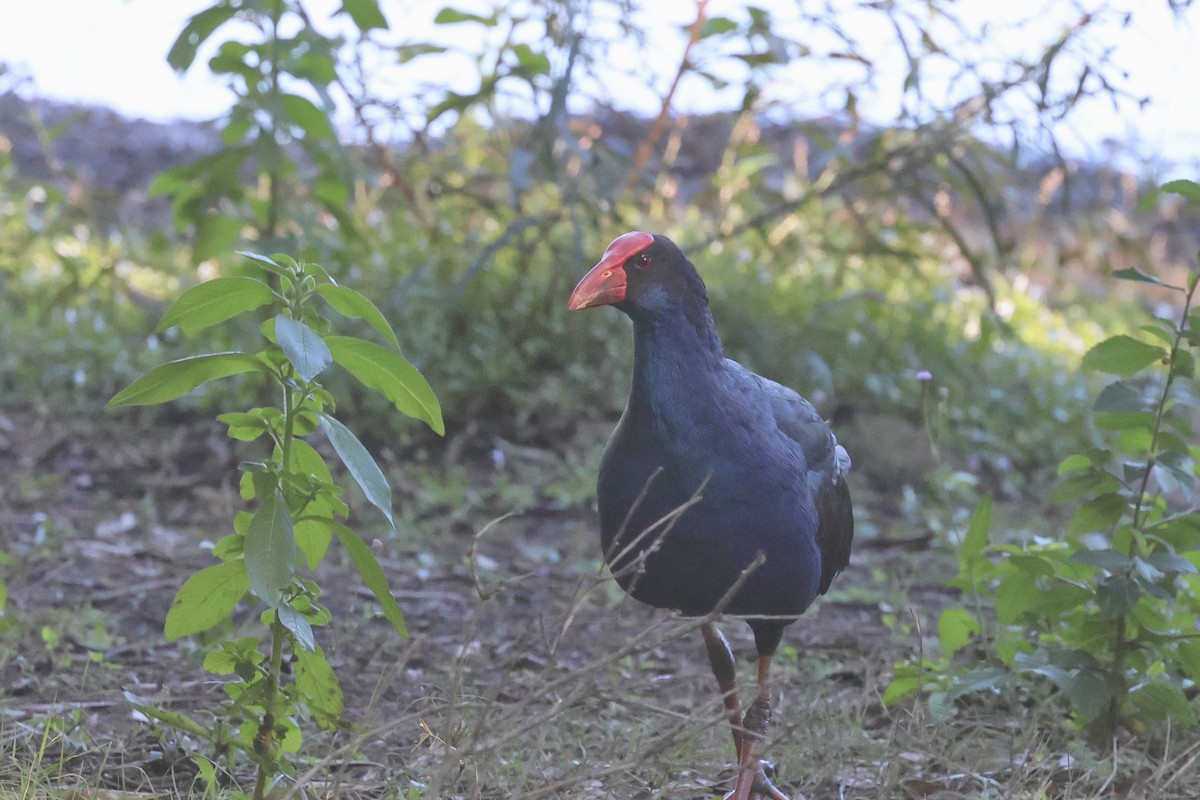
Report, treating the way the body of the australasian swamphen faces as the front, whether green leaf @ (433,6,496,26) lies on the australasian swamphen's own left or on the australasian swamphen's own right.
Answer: on the australasian swamphen's own right

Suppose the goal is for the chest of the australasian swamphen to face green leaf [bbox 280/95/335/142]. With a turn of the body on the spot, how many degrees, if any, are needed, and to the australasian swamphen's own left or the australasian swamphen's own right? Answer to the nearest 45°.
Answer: approximately 90° to the australasian swamphen's own right

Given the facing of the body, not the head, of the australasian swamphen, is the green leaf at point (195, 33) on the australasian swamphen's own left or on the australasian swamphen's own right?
on the australasian swamphen's own right

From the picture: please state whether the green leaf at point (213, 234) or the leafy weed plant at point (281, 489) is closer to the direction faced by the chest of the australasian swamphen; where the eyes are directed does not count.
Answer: the leafy weed plant

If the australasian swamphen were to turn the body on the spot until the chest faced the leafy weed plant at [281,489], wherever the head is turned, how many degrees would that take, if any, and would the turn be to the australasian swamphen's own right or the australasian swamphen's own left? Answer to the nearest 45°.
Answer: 0° — it already faces it

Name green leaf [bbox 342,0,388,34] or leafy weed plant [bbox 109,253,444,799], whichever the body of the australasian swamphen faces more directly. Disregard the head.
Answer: the leafy weed plant

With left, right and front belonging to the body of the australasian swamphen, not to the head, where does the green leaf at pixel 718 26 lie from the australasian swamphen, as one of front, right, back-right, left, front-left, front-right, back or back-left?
back-right

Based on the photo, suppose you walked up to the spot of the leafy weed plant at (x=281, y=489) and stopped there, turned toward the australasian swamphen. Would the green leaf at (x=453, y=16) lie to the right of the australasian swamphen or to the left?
left

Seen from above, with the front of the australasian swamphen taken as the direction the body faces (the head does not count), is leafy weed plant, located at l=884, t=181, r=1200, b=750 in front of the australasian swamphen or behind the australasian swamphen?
behind

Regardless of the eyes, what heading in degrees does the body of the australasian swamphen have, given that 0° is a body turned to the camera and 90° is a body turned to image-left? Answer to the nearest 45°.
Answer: approximately 45°
